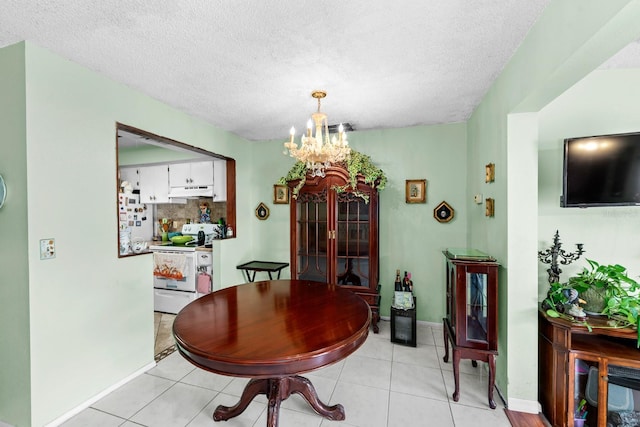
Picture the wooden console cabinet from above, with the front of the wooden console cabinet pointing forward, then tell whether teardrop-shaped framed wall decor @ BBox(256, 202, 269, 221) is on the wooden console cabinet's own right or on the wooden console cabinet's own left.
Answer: on the wooden console cabinet's own right

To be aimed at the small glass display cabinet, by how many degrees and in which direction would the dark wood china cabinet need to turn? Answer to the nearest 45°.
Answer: approximately 45° to its left

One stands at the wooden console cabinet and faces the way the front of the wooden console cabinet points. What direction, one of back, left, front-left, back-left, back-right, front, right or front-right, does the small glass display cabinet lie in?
right

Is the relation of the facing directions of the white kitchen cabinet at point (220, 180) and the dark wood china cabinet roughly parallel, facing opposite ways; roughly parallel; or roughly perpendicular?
roughly parallel

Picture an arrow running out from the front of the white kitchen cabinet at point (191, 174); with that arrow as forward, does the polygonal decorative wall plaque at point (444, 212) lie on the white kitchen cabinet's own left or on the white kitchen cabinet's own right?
on the white kitchen cabinet's own left

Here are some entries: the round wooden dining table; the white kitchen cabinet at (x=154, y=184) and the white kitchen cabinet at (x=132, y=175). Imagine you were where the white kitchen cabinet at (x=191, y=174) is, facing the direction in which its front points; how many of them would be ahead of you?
1

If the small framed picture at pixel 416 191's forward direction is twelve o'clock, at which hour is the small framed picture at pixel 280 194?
the small framed picture at pixel 280 194 is roughly at 3 o'clock from the small framed picture at pixel 416 191.

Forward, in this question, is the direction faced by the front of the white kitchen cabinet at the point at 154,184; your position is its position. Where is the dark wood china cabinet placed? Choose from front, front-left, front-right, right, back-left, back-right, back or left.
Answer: front-left

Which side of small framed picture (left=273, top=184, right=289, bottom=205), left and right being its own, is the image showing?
front

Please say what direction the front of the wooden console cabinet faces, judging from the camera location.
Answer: facing the viewer

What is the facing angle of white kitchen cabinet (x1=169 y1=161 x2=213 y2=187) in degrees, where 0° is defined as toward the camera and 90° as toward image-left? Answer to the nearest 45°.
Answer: approximately 0°

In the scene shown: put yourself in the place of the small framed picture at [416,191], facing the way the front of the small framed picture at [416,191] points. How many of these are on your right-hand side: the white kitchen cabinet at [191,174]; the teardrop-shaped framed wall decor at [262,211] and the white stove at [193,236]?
3

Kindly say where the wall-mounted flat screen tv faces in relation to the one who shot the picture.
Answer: facing the viewer and to the left of the viewer

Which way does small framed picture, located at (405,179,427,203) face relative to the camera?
toward the camera

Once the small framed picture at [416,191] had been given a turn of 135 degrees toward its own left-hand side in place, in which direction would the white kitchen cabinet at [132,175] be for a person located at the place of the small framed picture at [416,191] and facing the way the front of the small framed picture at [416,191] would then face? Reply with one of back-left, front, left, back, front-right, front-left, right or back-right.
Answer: back-left
